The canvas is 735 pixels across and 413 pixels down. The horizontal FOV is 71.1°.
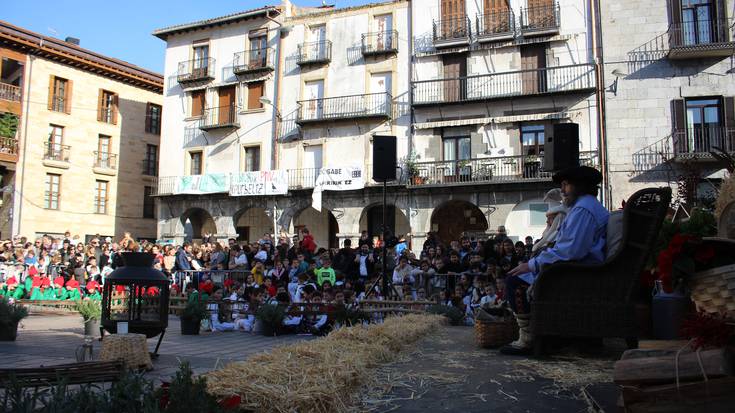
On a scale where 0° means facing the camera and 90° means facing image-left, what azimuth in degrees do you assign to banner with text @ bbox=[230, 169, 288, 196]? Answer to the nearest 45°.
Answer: approximately 0°

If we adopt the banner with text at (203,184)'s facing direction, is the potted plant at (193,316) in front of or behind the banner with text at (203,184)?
in front

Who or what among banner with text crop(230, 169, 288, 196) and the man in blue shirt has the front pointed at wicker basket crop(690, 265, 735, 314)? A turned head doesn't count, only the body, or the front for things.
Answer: the banner with text

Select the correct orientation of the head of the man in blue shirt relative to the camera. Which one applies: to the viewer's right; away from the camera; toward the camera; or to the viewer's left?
to the viewer's left

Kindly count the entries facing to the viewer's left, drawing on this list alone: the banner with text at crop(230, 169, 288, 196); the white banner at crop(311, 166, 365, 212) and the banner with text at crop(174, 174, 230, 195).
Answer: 0

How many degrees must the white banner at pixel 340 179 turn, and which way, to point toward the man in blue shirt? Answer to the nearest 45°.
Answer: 0° — it already faces them

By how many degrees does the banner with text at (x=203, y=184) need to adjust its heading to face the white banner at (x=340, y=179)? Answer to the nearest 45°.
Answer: approximately 45° to its left

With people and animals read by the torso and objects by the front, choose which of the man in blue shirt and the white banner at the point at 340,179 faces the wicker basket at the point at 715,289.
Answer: the white banner

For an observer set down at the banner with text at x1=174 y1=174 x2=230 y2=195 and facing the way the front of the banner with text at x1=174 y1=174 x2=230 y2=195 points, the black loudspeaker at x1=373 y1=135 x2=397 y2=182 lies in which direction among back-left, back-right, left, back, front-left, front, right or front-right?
front

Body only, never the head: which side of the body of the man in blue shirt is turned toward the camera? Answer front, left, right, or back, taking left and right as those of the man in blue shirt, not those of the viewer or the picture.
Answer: left

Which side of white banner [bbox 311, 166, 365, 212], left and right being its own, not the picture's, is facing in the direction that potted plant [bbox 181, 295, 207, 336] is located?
front

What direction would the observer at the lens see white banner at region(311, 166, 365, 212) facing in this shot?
facing the viewer

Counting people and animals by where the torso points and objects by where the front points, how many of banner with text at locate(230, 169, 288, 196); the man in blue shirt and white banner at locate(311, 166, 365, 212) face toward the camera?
2

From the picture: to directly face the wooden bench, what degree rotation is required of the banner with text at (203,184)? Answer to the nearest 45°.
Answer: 0° — it already faces it

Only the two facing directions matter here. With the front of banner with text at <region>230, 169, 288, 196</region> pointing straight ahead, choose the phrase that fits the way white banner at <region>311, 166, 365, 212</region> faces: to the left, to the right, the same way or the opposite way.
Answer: the same way

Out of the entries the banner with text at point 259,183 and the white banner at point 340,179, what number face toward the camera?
2

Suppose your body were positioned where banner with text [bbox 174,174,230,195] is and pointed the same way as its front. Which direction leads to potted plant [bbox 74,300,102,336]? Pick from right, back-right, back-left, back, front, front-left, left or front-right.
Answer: front

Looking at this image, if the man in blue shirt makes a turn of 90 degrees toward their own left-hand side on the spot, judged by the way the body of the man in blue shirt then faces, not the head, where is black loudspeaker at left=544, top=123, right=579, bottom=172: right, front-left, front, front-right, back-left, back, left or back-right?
back

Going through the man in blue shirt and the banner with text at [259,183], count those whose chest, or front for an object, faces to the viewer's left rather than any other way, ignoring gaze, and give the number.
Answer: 1

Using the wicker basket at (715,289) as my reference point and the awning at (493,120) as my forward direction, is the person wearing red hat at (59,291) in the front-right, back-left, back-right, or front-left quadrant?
front-left
